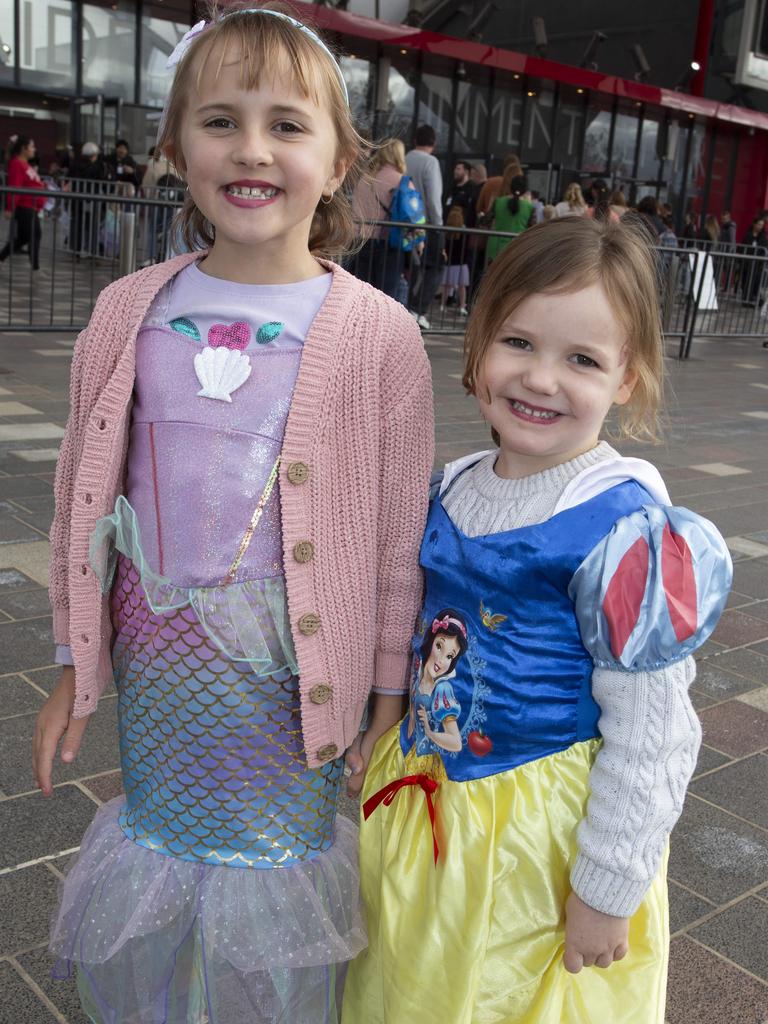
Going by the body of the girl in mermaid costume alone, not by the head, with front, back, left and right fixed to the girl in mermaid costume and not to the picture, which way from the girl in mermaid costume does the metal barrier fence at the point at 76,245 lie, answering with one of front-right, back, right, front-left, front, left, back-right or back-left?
back

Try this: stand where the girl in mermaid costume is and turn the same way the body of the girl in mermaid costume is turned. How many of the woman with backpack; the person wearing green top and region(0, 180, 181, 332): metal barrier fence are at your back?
3

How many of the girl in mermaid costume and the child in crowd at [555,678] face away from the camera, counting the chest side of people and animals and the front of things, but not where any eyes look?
0

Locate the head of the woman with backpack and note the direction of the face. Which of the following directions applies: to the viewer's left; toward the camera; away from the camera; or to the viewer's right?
away from the camera

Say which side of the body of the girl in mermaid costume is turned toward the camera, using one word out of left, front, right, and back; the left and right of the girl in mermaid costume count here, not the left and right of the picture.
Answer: front

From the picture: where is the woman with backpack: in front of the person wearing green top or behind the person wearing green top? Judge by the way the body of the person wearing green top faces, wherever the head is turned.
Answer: behind

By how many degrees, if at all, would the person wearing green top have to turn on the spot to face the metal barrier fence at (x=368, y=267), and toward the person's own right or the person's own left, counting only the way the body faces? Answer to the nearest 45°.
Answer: approximately 135° to the person's own left

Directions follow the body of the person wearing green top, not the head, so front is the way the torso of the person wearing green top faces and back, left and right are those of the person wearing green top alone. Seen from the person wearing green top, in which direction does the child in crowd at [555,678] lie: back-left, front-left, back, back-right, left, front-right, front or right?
back

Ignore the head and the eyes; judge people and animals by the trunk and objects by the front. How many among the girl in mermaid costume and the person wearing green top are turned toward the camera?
1

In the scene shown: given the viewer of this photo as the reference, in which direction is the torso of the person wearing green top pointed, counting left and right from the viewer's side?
facing away from the viewer

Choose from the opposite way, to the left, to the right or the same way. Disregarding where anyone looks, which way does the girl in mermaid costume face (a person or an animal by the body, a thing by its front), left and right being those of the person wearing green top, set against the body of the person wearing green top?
the opposite way

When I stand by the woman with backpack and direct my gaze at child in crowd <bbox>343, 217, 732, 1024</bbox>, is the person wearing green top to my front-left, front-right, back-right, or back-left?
back-left

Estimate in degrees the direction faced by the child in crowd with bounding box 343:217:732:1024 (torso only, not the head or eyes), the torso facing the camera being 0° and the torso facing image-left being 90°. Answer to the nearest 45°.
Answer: approximately 45°

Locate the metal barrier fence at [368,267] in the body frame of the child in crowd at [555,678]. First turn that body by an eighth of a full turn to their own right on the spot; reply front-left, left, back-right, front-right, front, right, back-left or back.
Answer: right
